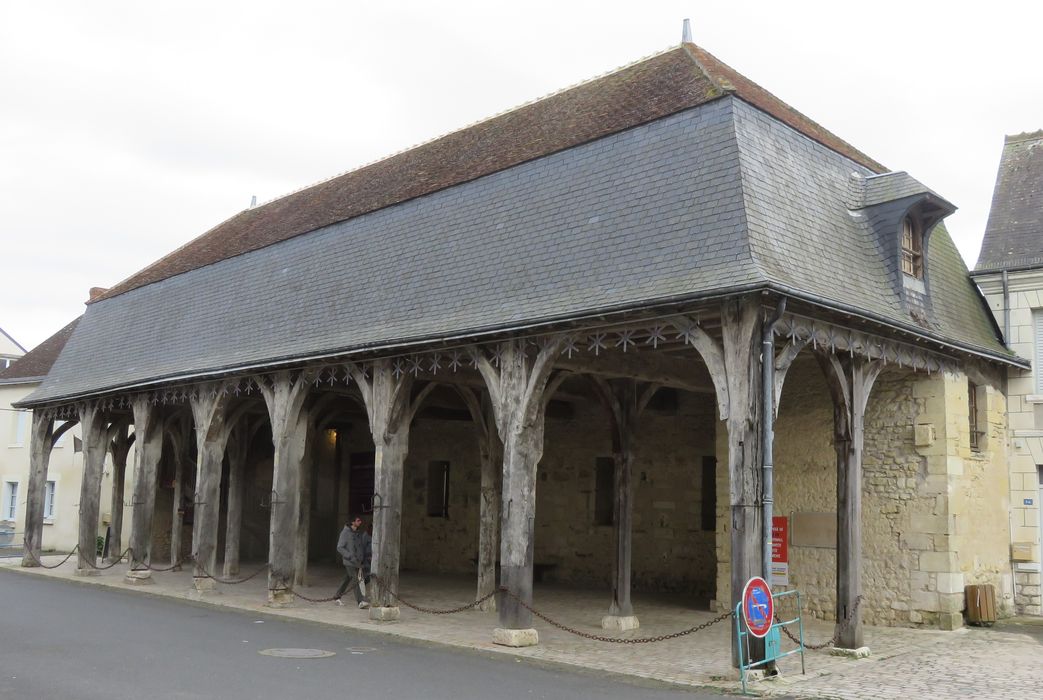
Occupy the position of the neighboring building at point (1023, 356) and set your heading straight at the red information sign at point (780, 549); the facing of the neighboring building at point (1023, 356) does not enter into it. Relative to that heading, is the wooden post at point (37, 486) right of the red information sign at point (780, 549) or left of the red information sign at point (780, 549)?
right

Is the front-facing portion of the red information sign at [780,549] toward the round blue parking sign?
yes

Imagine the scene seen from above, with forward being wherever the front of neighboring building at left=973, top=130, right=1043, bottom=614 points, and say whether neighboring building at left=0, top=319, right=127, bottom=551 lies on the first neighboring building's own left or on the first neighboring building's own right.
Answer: on the first neighboring building's own right

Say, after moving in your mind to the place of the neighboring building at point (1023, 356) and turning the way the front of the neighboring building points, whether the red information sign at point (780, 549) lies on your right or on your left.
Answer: on your right

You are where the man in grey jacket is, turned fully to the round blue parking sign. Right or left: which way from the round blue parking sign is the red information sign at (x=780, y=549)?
left

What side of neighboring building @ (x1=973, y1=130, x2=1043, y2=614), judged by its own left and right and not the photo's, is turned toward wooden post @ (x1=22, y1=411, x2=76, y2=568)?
right

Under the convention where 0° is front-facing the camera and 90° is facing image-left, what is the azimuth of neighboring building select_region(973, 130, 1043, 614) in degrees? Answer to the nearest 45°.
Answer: approximately 0°

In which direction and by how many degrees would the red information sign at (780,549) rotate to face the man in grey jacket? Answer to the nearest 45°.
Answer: approximately 90° to its right

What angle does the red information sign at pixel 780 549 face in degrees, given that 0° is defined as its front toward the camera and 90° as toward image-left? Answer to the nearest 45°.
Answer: approximately 0°

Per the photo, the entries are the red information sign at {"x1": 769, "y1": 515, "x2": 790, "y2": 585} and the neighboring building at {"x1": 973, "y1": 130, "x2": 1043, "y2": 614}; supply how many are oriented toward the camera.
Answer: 2

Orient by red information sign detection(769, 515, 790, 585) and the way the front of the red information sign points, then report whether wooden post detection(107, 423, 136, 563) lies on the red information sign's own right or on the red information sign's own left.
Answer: on the red information sign's own right

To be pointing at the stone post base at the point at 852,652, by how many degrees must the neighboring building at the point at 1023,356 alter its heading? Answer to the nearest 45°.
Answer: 0° — it already faces it

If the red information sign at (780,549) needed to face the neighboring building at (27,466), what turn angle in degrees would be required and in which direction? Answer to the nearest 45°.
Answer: approximately 135° to its right
